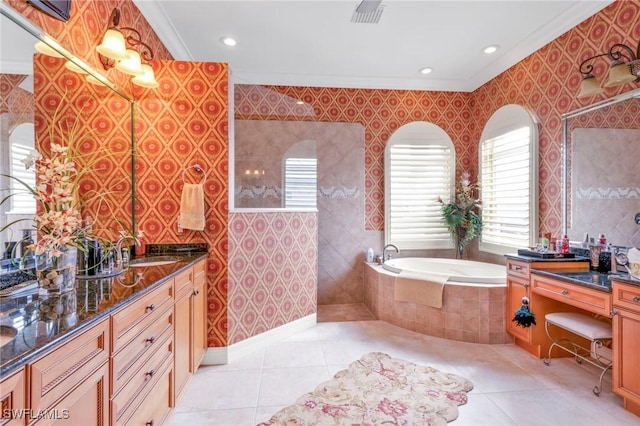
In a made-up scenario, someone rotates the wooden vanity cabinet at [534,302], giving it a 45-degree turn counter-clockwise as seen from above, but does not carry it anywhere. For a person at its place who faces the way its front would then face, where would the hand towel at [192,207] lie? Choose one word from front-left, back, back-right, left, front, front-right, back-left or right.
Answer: front-right

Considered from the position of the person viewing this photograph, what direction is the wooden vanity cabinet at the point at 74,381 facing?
facing the viewer and to the right of the viewer

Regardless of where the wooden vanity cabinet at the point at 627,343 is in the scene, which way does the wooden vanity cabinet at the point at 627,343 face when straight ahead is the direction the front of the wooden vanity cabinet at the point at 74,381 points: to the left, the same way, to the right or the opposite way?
the opposite way

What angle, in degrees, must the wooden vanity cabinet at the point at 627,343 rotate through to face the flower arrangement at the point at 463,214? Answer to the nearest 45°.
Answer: approximately 90° to its right

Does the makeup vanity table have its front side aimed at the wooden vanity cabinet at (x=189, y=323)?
yes

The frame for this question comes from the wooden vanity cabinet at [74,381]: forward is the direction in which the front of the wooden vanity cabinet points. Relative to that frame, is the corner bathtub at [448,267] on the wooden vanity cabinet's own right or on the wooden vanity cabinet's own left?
on the wooden vanity cabinet's own left

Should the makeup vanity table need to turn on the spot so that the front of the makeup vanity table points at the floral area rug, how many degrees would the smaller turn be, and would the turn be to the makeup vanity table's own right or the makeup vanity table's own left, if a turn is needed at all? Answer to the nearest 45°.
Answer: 0° — it already faces it

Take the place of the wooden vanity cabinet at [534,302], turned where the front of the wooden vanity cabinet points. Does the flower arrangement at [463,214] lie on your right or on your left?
on your right

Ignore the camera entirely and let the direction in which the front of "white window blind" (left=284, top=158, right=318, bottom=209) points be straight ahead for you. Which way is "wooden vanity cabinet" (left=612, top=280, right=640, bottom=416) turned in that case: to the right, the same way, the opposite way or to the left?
to the right

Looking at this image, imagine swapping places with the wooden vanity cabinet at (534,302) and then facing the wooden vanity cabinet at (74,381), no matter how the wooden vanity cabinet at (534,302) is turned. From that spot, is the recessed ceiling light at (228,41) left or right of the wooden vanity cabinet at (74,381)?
right

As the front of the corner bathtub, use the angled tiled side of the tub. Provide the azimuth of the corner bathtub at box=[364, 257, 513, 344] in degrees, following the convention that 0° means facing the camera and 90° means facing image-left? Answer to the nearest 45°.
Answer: approximately 45°

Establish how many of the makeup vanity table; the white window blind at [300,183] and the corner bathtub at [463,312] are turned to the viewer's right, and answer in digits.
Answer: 0

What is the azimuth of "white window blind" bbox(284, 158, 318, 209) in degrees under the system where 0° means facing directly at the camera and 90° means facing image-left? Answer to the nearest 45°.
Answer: approximately 0°

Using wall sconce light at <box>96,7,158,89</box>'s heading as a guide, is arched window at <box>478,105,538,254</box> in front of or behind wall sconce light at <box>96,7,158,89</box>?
in front

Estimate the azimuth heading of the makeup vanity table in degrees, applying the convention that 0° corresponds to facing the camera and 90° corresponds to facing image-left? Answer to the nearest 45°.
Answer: approximately 45°

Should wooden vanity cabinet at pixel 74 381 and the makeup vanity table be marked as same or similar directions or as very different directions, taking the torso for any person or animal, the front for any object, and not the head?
very different directions

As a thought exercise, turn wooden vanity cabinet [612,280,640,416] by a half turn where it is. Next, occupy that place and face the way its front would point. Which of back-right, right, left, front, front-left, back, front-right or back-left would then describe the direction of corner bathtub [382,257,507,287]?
left
